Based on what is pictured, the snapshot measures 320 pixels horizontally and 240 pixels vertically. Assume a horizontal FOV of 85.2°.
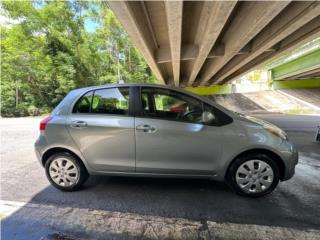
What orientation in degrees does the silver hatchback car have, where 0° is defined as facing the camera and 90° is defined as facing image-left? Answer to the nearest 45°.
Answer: approximately 270°
